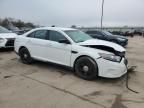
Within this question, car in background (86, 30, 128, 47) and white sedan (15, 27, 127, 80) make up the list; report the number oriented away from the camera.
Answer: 0

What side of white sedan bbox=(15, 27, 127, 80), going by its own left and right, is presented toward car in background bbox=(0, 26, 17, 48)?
back

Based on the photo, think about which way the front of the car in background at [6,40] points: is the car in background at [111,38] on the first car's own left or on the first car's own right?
on the first car's own left

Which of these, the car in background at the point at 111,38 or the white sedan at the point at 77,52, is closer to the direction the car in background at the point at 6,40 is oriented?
the white sedan
